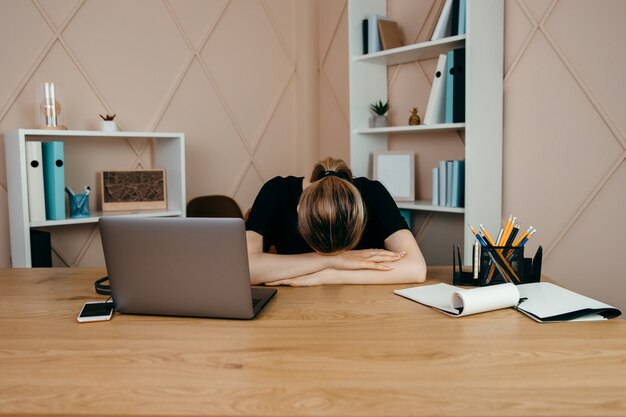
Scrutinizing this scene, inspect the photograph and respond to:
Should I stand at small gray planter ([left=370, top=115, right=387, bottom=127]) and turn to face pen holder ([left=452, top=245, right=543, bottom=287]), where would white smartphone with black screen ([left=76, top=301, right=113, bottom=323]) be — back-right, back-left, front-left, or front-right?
front-right

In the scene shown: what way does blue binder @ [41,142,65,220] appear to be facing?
toward the camera

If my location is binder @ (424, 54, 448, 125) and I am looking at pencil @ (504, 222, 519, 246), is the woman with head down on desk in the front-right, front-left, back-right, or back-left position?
front-right

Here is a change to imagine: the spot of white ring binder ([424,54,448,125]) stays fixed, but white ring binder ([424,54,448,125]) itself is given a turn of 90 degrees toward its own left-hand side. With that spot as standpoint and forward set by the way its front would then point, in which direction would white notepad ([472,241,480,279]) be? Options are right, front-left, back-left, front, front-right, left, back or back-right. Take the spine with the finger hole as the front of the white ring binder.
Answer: right

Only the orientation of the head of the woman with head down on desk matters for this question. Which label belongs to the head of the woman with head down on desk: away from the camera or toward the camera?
toward the camera

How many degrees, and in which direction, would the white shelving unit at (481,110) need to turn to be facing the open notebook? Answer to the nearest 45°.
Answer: approximately 45° to its left

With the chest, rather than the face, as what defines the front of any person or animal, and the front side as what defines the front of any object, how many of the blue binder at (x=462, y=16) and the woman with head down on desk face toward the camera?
2

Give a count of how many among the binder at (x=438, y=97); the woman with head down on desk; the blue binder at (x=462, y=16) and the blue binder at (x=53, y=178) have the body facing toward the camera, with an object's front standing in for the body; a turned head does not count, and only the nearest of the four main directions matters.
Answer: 4

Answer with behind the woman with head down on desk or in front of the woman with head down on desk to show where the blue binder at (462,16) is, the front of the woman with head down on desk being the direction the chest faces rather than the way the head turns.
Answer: behind

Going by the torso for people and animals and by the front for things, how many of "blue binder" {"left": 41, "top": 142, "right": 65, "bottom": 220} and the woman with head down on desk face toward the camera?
2

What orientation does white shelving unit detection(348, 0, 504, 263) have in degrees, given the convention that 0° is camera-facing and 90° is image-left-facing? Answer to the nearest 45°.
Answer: approximately 45°

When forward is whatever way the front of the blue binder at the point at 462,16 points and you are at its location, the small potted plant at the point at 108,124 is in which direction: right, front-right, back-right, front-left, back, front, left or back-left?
right

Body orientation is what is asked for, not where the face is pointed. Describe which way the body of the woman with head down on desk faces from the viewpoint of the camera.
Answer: toward the camera

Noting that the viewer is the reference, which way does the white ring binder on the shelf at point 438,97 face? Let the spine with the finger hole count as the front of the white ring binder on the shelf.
facing the viewer

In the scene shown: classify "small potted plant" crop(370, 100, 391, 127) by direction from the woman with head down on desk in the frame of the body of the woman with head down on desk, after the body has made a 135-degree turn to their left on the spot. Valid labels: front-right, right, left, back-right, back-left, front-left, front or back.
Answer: front-left

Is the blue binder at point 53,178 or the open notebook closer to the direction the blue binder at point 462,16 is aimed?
the open notebook

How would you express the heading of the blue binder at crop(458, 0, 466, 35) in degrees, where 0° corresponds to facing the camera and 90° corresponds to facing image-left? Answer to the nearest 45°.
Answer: approximately 0°

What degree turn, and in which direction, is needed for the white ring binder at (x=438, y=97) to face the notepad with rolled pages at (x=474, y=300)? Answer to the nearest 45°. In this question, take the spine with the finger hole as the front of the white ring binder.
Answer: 0° — it already faces it
